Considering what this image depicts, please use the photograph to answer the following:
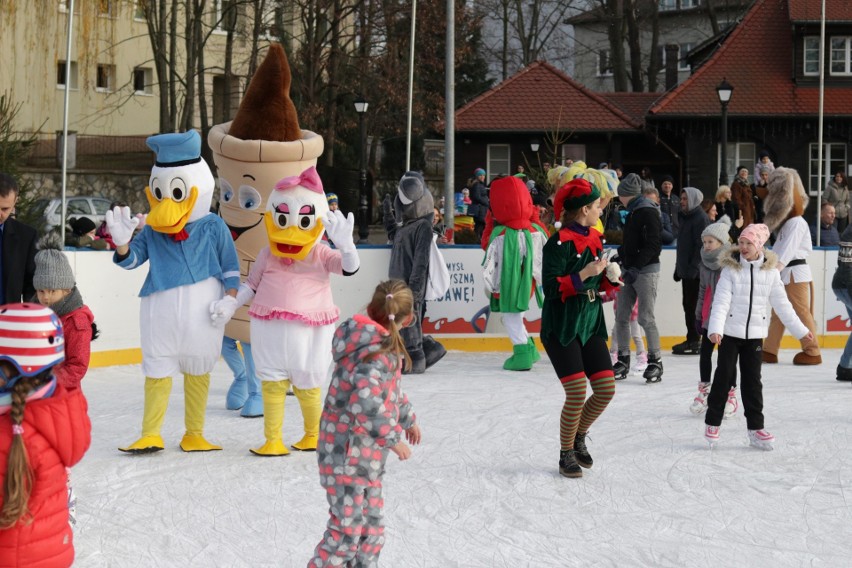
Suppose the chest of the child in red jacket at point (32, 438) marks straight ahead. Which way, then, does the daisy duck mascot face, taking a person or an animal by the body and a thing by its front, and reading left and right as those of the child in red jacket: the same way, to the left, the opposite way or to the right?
the opposite way

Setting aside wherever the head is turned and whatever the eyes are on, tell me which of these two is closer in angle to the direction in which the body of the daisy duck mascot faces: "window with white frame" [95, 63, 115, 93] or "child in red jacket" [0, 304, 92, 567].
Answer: the child in red jacket

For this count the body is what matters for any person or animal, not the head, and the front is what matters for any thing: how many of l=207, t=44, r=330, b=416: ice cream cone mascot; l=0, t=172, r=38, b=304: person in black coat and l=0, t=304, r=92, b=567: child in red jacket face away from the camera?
1

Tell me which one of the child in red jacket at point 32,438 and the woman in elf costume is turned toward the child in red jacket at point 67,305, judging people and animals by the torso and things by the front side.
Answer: the child in red jacket at point 32,438

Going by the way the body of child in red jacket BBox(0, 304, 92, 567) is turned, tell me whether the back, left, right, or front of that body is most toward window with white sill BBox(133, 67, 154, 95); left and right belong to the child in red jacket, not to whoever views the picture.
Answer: front

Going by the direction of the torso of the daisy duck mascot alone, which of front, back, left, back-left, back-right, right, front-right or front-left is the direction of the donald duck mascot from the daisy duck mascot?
right

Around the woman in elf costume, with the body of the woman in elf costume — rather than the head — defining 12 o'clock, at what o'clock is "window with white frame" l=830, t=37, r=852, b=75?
The window with white frame is roughly at 8 o'clock from the woman in elf costume.

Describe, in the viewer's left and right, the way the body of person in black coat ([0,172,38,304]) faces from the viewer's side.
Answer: facing the viewer

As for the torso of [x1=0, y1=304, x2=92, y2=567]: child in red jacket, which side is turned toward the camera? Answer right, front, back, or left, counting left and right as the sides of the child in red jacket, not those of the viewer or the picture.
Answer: back

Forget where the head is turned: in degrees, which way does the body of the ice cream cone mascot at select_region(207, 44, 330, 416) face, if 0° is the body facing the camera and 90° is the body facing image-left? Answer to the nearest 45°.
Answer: approximately 45°

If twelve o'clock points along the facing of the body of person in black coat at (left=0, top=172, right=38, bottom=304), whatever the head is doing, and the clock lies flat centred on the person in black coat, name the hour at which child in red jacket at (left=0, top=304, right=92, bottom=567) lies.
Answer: The child in red jacket is roughly at 12 o'clock from the person in black coat.

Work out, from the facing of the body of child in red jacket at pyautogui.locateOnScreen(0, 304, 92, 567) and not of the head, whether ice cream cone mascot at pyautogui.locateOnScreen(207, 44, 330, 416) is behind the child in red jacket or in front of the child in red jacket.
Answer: in front

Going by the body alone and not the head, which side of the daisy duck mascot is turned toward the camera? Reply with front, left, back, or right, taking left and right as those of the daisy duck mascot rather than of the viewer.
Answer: front

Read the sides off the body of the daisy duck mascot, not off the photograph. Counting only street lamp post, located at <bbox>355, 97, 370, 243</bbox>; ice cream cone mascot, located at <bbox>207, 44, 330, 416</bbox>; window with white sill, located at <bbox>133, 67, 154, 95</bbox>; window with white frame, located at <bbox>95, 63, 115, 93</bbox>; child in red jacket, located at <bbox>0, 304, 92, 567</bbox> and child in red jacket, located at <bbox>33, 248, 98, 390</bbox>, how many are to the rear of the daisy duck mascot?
4
